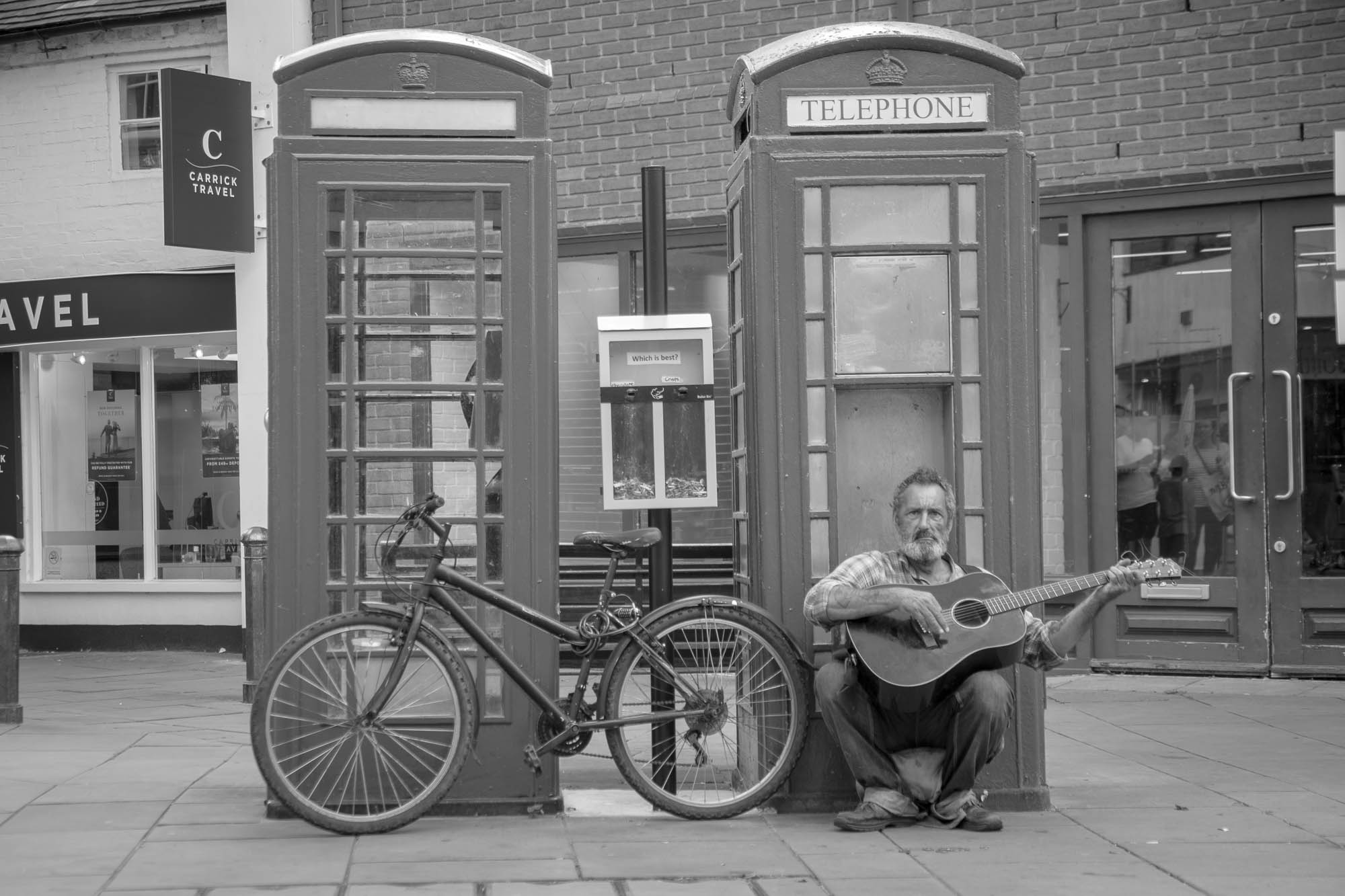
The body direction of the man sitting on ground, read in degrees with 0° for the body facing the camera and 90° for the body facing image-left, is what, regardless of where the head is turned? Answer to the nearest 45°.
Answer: approximately 0°

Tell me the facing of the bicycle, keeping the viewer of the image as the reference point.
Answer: facing to the left of the viewer

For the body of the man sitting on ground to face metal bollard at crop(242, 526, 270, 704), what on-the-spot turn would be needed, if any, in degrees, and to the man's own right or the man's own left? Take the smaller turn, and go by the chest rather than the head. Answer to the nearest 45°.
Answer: approximately 135° to the man's own right

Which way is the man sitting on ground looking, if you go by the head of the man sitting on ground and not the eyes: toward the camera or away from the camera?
toward the camera

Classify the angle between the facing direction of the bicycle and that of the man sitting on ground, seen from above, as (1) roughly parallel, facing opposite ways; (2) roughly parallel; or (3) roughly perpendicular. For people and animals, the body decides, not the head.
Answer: roughly perpendicular

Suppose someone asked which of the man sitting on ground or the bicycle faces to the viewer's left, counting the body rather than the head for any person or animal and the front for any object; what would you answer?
the bicycle
